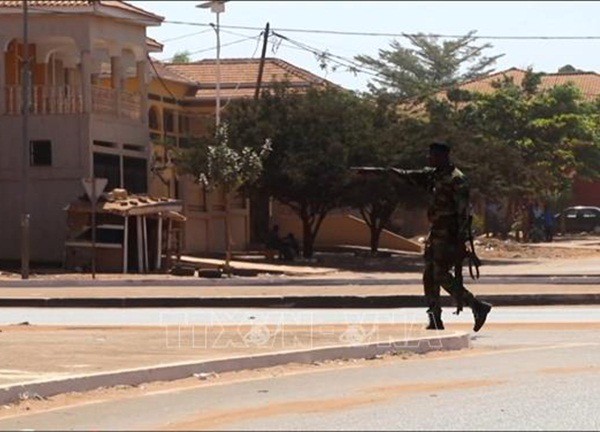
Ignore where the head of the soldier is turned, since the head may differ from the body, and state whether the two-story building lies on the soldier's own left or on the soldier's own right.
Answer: on the soldier's own right

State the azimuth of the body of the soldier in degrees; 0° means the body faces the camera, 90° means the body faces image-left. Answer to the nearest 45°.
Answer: approximately 90°
